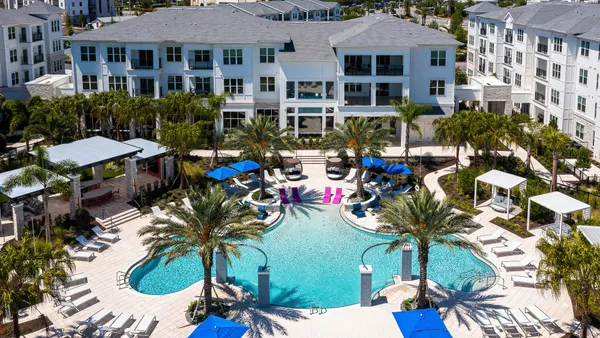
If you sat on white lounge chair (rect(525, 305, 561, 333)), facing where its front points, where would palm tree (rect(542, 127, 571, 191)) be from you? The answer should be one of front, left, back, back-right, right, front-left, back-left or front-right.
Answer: front-right

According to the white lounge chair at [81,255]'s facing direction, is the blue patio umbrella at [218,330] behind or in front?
in front

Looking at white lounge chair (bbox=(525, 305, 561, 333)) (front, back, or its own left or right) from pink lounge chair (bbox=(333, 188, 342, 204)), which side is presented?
front

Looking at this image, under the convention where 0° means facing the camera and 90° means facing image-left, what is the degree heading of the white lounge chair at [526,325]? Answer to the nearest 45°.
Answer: approximately 135°

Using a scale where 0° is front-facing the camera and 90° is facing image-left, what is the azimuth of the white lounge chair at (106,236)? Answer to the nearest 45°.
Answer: approximately 315°

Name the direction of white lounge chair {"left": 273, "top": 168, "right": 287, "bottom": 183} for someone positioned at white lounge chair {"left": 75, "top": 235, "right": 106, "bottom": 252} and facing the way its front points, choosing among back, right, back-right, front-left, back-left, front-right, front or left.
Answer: left

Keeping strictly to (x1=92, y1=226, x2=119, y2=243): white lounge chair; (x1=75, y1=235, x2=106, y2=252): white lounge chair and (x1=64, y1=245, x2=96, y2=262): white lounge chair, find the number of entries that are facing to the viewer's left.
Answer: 0

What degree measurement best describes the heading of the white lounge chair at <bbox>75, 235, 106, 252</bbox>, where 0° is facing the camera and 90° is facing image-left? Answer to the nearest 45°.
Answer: approximately 315°

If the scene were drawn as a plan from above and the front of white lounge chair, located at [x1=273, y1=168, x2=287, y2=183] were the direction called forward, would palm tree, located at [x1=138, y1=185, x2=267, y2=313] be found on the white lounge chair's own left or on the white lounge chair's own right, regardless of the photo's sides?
on the white lounge chair's own right

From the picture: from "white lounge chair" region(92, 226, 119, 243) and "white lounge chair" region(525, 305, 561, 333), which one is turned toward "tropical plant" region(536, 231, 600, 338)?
"white lounge chair" region(92, 226, 119, 243)

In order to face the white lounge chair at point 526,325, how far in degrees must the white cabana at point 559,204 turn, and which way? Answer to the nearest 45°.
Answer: approximately 45° to its left

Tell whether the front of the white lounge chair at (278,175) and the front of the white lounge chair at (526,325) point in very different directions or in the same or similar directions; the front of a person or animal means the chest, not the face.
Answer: very different directions

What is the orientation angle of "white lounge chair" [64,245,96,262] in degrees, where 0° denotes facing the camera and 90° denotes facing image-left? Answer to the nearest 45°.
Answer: approximately 315°

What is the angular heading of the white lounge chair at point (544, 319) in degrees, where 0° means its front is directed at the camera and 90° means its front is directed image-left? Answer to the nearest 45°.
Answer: approximately 135°

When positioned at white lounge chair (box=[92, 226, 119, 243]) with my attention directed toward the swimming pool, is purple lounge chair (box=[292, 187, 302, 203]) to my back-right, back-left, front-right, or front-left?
front-left
